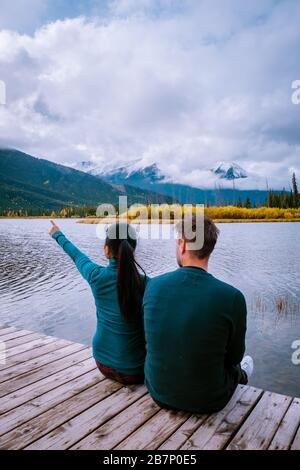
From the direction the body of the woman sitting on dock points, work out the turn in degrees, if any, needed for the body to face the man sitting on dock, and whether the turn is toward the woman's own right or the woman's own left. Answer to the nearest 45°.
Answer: approximately 135° to the woman's own right

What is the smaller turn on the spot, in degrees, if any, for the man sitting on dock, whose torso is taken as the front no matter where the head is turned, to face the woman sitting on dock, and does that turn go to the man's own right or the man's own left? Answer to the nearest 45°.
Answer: approximately 45° to the man's own left

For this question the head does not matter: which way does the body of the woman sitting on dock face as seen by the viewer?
away from the camera

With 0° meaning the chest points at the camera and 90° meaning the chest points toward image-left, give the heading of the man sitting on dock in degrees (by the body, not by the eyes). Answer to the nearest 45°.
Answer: approximately 180°

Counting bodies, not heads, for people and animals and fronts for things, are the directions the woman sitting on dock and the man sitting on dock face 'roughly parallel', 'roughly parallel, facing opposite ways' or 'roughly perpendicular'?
roughly parallel

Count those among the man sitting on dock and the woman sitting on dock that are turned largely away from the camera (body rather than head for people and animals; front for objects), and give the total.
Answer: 2
